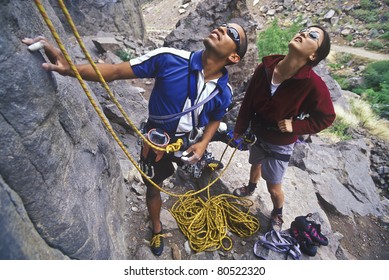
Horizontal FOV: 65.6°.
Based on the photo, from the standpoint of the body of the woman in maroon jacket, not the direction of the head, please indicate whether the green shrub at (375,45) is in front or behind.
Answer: behind

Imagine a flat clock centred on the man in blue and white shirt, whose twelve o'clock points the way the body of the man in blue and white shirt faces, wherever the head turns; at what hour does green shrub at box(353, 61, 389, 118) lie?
The green shrub is roughly at 8 o'clock from the man in blue and white shirt.

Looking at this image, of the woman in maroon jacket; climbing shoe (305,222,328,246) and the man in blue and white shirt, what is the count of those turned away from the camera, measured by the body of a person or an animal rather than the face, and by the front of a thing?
0

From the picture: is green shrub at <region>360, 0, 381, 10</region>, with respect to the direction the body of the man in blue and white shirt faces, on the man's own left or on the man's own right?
on the man's own left

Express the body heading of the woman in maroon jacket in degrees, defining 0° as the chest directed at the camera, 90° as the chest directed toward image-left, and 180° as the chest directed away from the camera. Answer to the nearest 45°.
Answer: approximately 45°

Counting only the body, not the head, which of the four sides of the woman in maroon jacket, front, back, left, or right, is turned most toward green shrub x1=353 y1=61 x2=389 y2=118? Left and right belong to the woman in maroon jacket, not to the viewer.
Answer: back

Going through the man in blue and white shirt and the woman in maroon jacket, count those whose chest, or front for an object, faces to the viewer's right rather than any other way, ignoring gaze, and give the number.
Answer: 0
